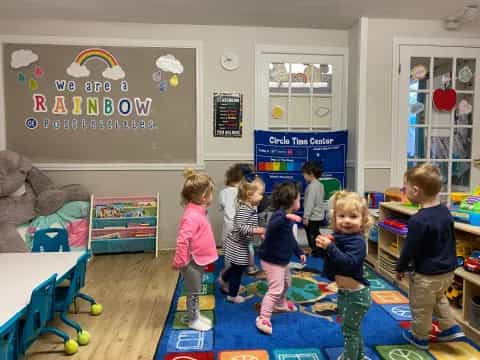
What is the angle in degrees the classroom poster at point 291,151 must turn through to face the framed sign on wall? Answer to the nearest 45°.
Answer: approximately 90° to its right

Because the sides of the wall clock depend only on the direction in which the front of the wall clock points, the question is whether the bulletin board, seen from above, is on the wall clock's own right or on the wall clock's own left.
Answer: on the wall clock's own right

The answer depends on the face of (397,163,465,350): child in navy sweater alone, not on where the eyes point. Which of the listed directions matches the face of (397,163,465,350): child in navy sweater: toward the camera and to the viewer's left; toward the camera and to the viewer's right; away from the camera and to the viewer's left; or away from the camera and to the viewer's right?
away from the camera and to the viewer's left

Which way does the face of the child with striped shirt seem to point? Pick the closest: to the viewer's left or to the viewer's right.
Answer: to the viewer's right

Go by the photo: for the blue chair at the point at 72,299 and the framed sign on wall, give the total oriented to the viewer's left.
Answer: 1

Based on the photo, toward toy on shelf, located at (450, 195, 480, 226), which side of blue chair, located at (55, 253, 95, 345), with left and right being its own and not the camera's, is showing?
back

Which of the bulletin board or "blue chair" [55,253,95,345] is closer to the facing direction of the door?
the blue chair
